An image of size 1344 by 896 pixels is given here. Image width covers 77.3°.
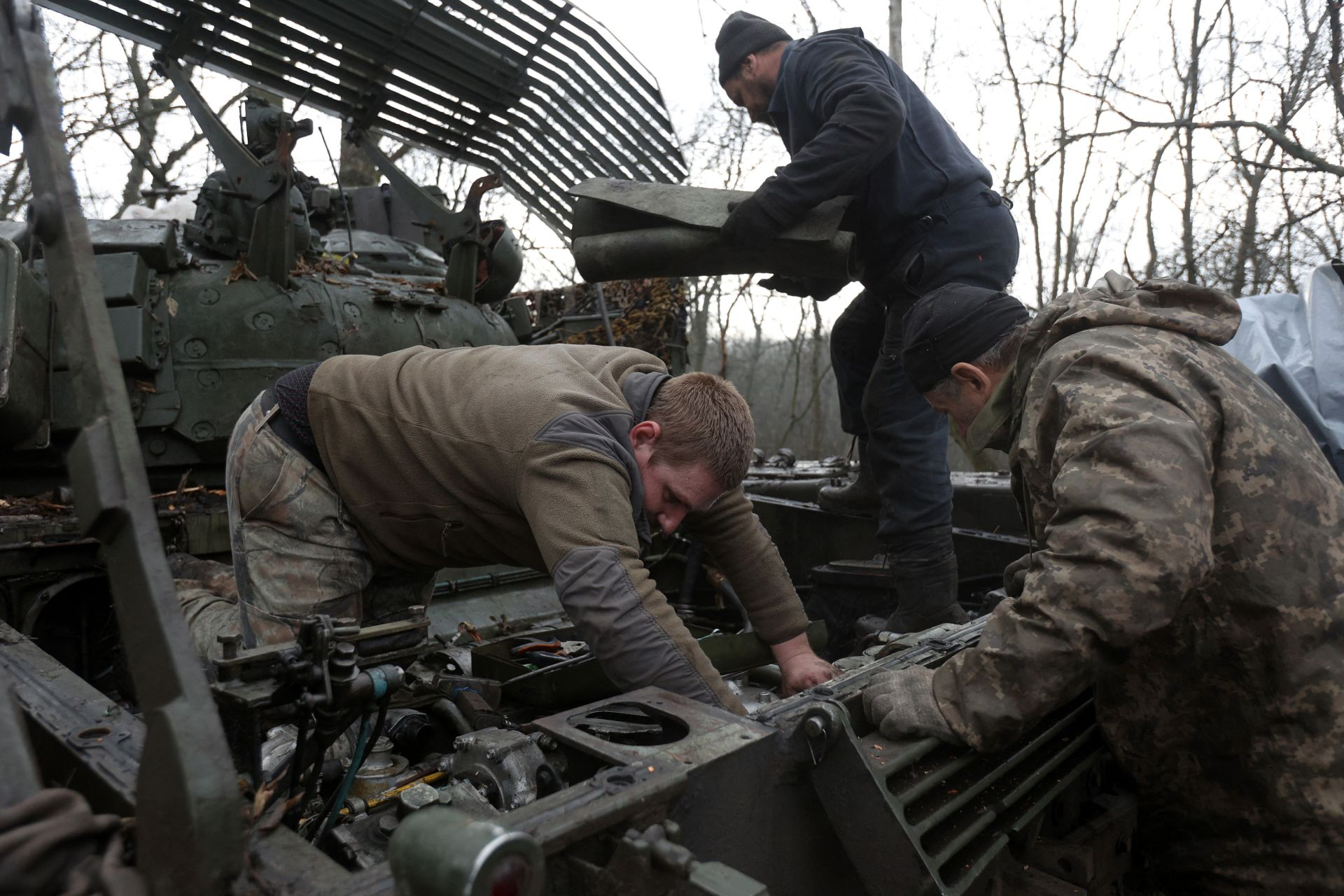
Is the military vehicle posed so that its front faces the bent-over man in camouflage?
no

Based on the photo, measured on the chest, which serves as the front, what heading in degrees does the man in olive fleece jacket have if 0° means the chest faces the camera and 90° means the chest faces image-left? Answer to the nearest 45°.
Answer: approximately 315°

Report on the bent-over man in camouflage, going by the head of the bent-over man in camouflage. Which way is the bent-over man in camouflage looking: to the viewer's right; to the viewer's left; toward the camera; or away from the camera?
to the viewer's left

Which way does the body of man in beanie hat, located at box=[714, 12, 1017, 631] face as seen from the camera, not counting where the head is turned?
to the viewer's left

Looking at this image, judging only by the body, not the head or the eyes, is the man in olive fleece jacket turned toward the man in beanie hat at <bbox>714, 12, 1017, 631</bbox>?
no

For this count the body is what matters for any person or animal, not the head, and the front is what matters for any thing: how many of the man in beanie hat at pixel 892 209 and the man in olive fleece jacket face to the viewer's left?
1

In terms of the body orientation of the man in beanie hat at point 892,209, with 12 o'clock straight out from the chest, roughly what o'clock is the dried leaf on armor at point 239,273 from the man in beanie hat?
The dried leaf on armor is roughly at 12 o'clock from the man in beanie hat.

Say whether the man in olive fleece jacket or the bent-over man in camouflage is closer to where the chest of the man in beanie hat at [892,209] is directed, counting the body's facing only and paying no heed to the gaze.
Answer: the man in olive fleece jacket

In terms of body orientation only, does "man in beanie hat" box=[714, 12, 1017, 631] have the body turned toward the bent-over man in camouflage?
no

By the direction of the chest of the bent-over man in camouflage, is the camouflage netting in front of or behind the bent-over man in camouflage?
in front

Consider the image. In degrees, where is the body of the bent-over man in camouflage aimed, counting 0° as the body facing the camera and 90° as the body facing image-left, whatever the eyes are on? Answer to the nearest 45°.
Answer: approximately 135°

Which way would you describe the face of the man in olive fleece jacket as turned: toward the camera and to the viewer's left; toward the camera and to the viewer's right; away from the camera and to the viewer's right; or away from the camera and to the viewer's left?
toward the camera and to the viewer's right

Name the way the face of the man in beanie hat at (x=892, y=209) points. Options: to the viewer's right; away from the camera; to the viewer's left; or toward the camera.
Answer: to the viewer's left

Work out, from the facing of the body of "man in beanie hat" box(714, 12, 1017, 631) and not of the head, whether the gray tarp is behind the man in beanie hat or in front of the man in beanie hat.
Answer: behind

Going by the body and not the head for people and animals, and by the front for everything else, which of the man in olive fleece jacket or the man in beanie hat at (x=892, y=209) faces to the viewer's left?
the man in beanie hat
